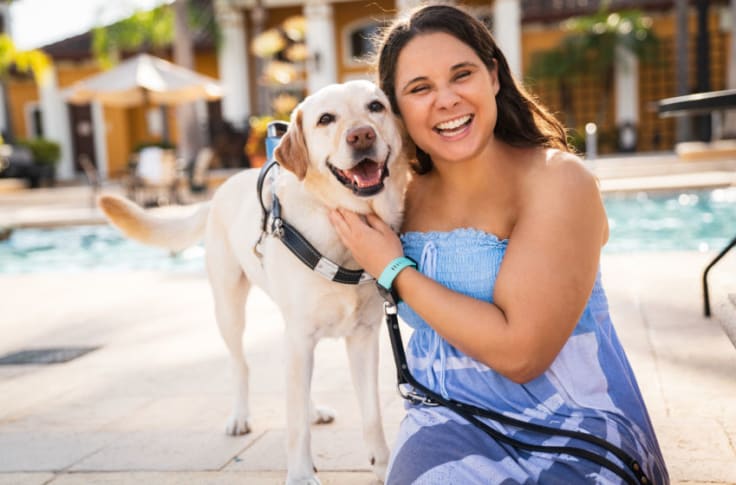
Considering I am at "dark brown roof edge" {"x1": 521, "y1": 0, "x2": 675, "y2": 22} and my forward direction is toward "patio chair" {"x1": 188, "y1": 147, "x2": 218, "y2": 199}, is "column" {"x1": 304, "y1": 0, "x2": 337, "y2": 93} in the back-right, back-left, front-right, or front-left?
front-right

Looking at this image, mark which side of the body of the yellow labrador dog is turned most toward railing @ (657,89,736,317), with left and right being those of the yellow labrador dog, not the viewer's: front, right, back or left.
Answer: left

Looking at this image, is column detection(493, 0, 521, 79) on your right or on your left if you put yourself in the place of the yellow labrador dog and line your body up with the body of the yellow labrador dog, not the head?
on your left

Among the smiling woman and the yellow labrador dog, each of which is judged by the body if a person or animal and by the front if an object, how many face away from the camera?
0

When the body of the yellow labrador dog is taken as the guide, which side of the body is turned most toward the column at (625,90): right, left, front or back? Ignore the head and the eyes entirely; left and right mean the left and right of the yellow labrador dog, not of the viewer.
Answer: left

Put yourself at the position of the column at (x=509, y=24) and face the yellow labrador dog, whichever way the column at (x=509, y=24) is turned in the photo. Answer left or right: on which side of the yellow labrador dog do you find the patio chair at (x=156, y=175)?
right

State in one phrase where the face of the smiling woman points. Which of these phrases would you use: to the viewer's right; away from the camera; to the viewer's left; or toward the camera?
toward the camera

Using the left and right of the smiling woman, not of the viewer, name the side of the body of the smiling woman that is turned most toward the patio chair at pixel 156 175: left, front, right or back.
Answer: right

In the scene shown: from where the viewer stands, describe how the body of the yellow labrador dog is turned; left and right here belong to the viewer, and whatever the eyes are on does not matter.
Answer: facing the viewer and to the right of the viewer

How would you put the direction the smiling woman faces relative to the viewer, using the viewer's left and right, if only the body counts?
facing the viewer and to the left of the viewer

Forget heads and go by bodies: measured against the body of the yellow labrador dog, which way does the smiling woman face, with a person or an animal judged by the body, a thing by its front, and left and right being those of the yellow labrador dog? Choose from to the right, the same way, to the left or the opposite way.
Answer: to the right

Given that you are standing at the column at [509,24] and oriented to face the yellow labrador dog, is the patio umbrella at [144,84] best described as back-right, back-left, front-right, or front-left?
front-right
